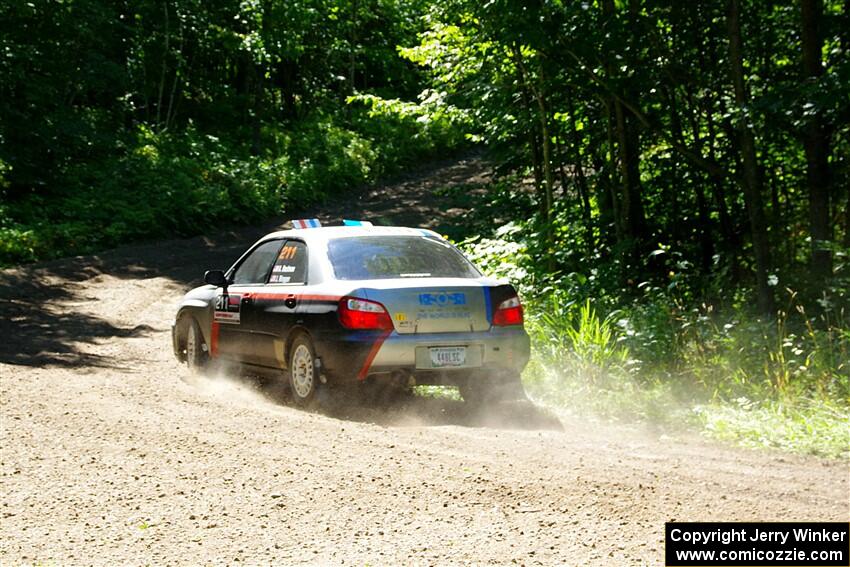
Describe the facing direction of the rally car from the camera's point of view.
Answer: facing away from the viewer and to the left of the viewer
